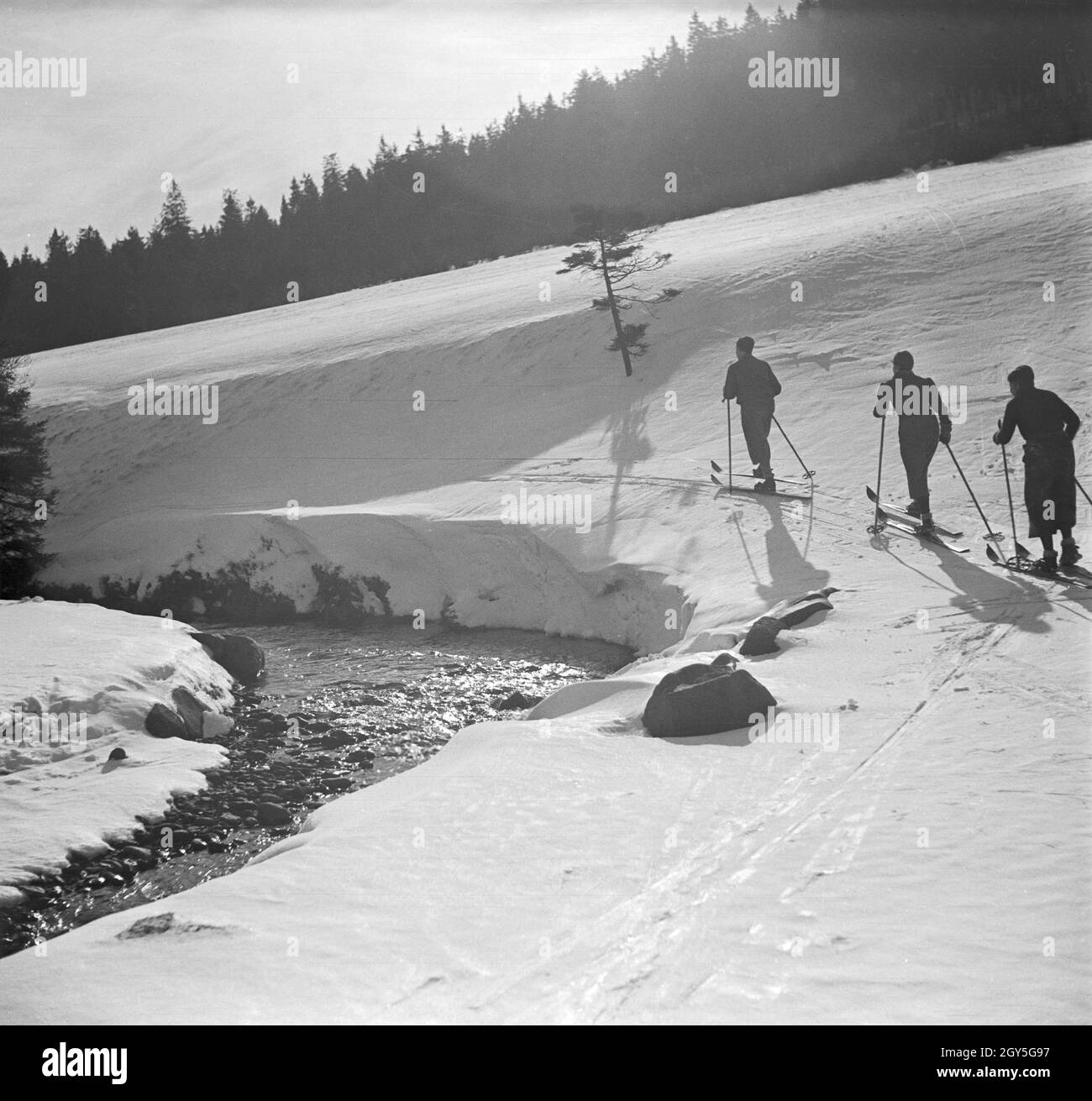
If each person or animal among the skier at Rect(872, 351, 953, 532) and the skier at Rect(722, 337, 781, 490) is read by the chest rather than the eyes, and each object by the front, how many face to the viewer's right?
0

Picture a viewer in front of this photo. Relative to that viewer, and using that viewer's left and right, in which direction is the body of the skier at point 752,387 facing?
facing away from the viewer and to the left of the viewer

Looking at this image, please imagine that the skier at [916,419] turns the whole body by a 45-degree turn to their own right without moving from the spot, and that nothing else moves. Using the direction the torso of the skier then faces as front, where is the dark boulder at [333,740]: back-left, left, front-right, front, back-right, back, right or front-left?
back-left

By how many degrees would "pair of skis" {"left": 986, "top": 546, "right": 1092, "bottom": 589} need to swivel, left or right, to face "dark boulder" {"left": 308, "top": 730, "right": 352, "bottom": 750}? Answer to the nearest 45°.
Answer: approximately 45° to its left

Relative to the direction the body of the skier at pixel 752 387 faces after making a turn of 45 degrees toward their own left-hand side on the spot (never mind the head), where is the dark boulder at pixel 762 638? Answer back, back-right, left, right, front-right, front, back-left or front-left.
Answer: left

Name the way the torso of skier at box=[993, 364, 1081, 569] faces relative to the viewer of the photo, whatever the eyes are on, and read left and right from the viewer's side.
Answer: facing away from the viewer and to the left of the viewer

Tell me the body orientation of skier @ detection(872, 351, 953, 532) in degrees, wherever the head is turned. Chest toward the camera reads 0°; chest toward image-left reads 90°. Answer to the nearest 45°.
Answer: approximately 135°

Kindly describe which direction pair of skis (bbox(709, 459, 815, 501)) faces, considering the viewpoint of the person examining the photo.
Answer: facing to the left of the viewer

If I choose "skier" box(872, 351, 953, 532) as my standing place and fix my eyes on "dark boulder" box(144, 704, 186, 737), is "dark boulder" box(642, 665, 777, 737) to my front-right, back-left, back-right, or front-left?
front-left

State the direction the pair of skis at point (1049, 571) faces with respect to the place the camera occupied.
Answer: facing away from the viewer and to the left of the viewer

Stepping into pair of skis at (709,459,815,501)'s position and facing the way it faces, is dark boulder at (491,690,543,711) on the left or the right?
on its left

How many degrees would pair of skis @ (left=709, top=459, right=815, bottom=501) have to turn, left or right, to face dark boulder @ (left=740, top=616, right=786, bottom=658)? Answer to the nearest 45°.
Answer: approximately 90° to its left
